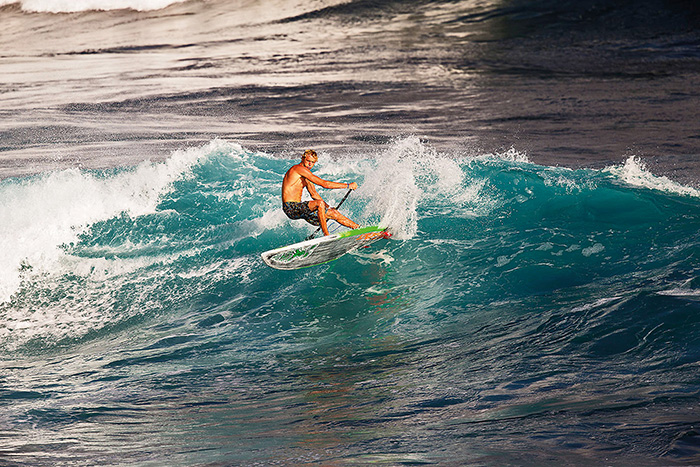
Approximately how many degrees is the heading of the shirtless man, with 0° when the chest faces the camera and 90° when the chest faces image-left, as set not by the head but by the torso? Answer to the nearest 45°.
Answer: approximately 270°

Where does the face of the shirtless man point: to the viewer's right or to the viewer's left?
to the viewer's right
